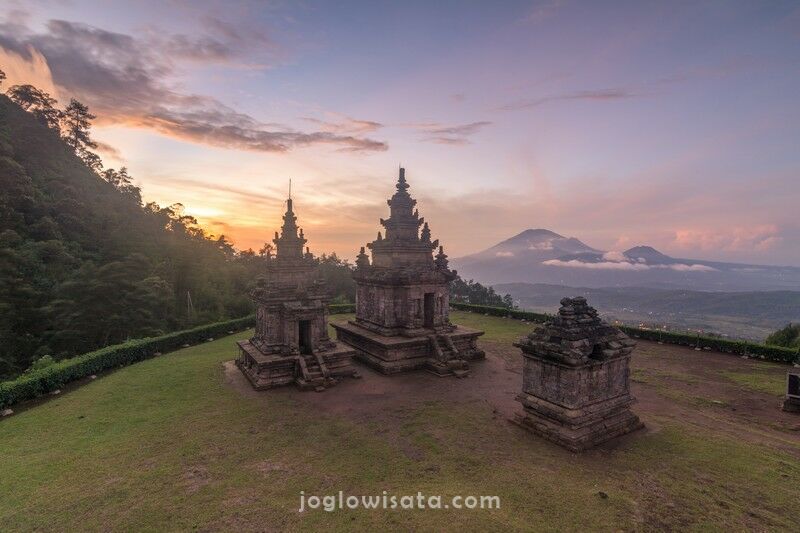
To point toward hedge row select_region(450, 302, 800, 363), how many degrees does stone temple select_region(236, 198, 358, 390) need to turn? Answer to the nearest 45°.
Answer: approximately 45° to its left

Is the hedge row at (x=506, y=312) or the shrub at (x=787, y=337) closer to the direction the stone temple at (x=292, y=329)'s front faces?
the shrub

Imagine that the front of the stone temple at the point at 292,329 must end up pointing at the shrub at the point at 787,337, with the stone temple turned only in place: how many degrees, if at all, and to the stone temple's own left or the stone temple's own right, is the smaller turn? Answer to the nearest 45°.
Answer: approximately 45° to the stone temple's own left

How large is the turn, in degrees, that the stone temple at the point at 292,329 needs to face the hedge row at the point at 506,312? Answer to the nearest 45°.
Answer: approximately 90° to its left

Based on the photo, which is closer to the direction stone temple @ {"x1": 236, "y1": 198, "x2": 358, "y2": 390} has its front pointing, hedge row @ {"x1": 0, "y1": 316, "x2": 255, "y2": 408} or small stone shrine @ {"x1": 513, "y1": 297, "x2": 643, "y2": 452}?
the small stone shrine
